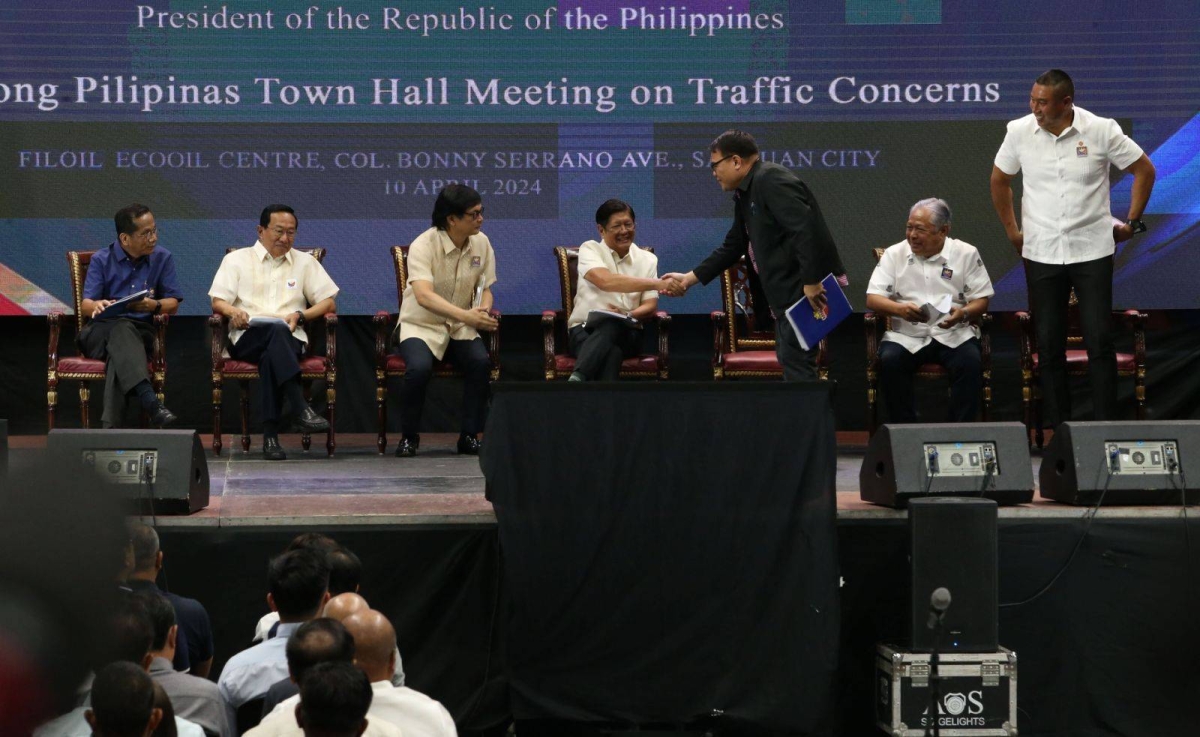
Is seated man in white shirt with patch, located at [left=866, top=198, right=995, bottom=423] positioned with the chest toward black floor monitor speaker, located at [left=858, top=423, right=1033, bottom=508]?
yes

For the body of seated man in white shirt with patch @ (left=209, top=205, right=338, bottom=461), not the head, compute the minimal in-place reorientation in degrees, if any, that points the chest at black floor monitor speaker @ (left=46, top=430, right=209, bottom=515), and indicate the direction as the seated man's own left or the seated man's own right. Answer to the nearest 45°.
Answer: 0° — they already face it

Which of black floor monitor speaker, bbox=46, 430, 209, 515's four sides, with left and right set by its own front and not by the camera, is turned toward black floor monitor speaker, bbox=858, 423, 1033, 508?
right

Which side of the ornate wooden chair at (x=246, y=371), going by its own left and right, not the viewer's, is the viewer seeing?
front

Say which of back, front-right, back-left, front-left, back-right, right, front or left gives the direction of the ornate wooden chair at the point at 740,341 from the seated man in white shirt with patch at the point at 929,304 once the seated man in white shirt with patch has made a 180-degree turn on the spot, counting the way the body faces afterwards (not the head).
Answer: left

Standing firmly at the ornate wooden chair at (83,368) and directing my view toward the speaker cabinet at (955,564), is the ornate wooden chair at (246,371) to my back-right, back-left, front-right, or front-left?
front-left

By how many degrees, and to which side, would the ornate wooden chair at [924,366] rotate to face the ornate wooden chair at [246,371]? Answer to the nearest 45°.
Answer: approximately 90° to its right

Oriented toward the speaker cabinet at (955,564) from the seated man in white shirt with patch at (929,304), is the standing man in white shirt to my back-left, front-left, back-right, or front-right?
front-left

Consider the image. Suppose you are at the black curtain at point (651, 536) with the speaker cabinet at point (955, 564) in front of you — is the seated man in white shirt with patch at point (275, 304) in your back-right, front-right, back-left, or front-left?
back-left

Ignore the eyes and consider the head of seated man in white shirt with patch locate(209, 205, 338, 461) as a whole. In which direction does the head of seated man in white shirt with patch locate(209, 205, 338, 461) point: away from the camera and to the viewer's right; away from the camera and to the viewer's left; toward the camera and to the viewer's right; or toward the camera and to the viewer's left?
toward the camera and to the viewer's right

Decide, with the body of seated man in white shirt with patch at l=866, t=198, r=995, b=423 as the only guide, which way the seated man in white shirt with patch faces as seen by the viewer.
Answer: toward the camera

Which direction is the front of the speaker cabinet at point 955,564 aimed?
toward the camera

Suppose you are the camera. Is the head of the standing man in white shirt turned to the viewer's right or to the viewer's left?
to the viewer's left

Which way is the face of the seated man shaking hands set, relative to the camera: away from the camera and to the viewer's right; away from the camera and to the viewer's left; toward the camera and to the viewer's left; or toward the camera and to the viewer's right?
toward the camera and to the viewer's right

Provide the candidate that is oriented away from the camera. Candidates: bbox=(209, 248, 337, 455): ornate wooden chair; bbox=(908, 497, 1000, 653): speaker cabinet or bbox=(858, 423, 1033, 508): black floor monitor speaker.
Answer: the black floor monitor speaker
